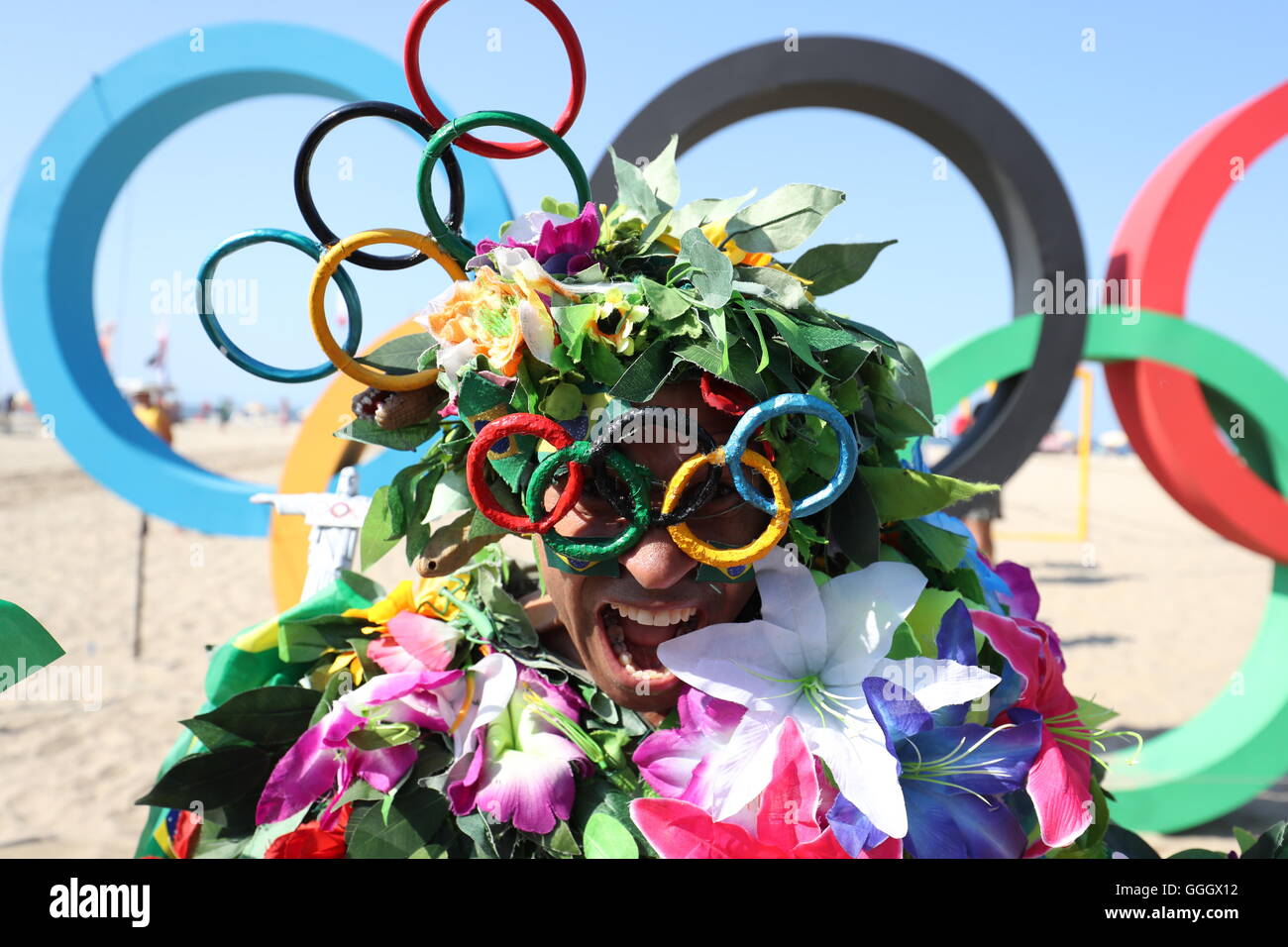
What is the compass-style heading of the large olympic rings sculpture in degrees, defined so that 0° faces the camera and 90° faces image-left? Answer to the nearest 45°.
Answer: approximately 0°
